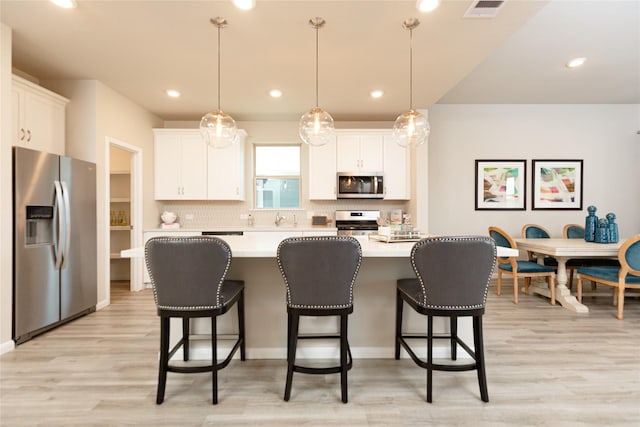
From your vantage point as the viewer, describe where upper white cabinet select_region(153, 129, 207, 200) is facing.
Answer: facing the viewer

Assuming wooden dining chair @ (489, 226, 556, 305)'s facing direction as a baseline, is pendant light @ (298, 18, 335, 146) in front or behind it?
behind

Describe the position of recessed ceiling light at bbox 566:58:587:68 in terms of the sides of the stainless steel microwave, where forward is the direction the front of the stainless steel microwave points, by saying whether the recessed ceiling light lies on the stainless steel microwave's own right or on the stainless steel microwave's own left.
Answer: on the stainless steel microwave's own left

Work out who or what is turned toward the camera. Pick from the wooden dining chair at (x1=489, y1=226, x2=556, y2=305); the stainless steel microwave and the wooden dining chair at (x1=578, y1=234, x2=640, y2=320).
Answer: the stainless steel microwave

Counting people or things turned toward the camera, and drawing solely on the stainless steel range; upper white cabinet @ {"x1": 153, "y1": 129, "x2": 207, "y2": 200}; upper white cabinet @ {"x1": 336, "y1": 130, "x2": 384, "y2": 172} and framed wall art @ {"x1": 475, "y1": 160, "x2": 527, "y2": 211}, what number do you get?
4

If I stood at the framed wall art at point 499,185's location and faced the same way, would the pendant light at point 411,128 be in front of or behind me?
in front

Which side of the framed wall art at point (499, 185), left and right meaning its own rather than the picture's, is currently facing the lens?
front

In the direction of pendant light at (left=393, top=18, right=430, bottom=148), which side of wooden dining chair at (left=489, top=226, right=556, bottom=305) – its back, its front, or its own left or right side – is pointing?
back

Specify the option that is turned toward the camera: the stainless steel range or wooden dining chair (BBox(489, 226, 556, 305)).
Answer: the stainless steel range

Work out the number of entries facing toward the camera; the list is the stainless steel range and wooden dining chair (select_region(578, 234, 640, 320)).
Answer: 1

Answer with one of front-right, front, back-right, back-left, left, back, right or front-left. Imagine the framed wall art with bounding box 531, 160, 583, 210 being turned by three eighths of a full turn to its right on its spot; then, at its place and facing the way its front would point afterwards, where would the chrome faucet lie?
left

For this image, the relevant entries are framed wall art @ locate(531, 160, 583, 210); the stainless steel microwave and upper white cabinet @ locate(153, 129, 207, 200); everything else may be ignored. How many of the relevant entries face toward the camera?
3

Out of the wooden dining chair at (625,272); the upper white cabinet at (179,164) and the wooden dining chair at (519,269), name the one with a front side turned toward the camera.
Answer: the upper white cabinet

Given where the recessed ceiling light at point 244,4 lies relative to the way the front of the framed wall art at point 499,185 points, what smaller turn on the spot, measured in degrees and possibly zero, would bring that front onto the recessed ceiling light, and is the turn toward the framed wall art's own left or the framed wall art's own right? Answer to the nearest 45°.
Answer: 0° — it already faces it

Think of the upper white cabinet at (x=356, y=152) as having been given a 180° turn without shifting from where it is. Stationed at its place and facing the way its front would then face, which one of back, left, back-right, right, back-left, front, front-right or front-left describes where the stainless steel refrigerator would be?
back-left

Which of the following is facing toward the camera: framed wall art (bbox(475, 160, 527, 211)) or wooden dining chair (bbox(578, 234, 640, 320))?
the framed wall art

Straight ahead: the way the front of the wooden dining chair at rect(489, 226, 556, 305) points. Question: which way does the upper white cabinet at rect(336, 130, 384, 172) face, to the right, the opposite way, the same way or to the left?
to the right

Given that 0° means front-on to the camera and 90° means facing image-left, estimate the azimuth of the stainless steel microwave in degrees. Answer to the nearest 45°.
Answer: approximately 0°

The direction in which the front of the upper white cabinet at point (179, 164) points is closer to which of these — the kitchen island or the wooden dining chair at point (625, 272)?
the kitchen island
